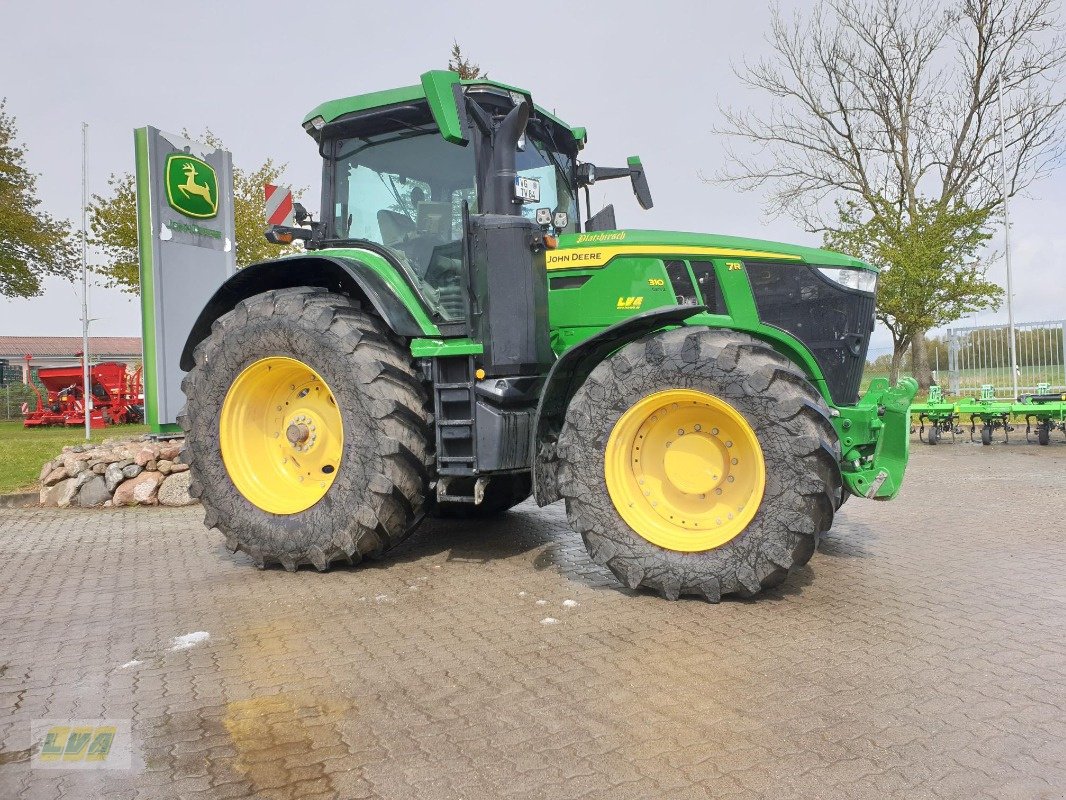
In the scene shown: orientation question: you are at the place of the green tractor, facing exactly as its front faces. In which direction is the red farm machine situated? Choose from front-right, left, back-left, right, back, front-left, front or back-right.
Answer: back

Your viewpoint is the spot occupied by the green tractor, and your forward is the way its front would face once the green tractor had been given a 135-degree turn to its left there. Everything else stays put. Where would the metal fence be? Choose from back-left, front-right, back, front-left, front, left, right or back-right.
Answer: front-right

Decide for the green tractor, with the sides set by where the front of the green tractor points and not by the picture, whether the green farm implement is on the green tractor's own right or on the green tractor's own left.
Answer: on the green tractor's own left

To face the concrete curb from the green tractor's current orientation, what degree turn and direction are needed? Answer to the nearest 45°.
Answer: approximately 180°

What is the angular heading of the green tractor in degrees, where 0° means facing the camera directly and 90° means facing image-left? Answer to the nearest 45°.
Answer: approximately 315°
